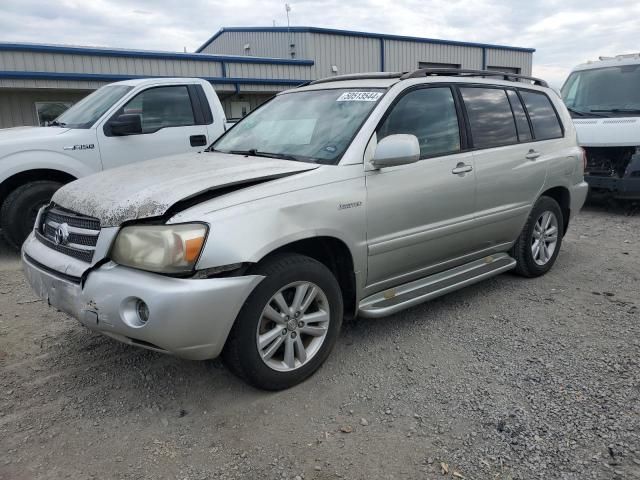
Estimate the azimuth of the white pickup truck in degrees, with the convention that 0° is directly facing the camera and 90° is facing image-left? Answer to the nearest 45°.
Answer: approximately 45°

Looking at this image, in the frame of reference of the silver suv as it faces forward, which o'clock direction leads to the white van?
The white van is roughly at 6 o'clock from the silver suv.

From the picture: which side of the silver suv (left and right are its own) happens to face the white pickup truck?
right

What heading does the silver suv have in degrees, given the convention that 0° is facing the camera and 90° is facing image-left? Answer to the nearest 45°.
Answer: approximately 45°

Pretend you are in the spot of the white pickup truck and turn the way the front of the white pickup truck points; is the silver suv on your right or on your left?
on your left

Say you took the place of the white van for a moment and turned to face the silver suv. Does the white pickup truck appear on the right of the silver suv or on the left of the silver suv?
right
